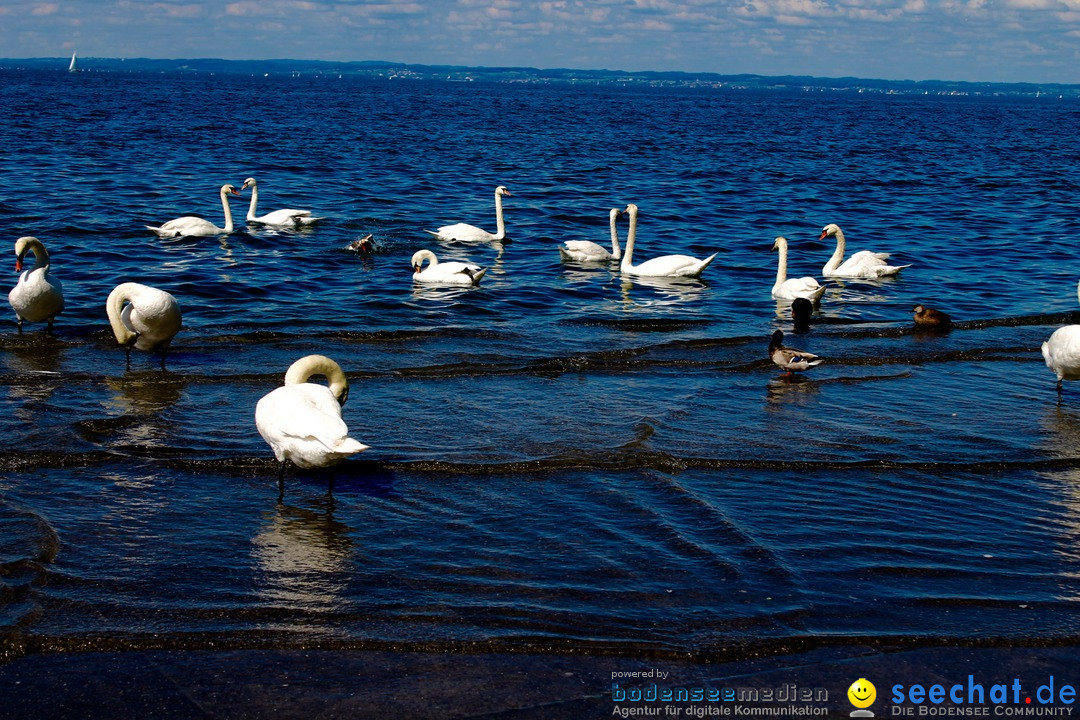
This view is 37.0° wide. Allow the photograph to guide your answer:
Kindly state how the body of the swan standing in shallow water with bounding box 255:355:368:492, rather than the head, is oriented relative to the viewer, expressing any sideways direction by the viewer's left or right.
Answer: facing away from the viewer and to the left of the viewer

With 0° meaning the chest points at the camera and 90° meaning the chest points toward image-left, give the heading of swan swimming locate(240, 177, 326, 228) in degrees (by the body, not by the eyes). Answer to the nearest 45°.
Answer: approximately 90°

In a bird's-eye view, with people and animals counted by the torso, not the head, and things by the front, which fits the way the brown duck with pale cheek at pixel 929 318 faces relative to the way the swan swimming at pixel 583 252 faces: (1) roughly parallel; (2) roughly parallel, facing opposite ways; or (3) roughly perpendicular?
roughly parallel, facing opposite ways

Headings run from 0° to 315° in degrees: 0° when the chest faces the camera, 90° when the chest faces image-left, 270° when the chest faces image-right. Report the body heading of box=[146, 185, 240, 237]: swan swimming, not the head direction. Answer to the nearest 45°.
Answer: approximately 270°

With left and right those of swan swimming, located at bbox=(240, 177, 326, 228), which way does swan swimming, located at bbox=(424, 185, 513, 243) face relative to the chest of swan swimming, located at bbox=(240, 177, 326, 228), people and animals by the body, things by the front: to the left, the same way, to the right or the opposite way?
the opposite way

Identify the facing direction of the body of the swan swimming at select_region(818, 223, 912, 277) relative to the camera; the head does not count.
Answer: to the viewer's left

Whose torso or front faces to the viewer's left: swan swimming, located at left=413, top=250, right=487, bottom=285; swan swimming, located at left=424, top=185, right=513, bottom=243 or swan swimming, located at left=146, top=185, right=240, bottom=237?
swan swimming, located at left=413, top=250, right=487, bottom=285

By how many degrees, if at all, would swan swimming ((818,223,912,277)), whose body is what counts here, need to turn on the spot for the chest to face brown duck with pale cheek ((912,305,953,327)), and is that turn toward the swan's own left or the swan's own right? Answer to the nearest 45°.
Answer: approximately 90° to the swan's own left

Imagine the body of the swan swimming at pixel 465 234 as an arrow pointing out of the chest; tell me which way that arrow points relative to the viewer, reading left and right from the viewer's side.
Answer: facing to the right of the viewer

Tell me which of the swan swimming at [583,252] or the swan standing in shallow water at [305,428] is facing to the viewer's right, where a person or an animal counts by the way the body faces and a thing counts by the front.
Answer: the swan swimming

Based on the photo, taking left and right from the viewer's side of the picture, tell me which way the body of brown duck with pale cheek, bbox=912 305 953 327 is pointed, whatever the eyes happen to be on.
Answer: facing to the left of the viewer

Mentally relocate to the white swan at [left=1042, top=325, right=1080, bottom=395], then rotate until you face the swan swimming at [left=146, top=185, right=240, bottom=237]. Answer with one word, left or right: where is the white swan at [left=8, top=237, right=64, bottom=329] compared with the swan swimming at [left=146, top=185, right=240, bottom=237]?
left

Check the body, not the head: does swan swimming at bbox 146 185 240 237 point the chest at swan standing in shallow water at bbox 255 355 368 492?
no

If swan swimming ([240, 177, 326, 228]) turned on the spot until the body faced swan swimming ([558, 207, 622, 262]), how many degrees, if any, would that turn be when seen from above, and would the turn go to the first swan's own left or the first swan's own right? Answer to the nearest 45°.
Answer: approximately 135° to the first swan's own left

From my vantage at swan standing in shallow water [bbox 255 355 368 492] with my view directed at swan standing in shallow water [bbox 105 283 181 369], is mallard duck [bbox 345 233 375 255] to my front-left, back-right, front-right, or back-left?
front-right

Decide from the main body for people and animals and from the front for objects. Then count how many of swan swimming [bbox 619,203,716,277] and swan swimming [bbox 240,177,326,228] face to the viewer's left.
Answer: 2

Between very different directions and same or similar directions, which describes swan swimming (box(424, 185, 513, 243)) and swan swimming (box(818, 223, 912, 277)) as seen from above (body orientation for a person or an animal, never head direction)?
very different directions

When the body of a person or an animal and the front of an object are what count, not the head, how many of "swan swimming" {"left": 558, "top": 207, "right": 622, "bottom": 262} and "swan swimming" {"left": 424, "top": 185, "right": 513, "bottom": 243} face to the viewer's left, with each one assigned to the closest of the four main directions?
0

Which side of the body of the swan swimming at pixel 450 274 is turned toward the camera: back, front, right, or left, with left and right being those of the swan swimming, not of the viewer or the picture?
left

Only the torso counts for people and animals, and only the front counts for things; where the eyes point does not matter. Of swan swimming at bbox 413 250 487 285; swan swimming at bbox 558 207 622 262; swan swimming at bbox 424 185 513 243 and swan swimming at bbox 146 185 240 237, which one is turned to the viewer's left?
swan swimming at bbox 413 250 487 285

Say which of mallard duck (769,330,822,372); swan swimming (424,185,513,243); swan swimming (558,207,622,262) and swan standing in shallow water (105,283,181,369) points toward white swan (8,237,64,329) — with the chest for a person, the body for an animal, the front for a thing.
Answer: the mallard duck

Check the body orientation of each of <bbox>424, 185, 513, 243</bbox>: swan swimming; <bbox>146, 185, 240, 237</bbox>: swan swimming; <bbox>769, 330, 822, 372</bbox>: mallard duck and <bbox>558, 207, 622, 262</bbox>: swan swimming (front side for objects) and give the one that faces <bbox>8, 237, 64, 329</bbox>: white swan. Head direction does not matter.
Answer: the mallard duck

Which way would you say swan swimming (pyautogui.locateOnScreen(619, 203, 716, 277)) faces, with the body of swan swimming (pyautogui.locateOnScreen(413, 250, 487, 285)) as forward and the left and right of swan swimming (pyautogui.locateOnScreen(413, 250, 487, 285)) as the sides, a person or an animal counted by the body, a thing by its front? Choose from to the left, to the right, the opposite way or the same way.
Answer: the same way
